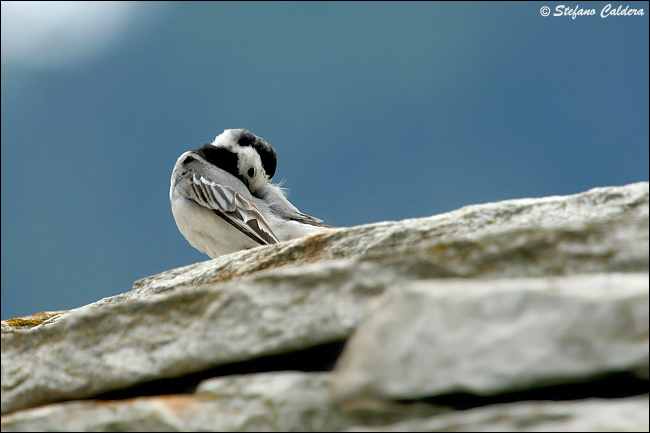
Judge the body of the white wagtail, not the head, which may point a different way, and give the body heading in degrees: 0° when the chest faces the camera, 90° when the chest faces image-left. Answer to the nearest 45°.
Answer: approximately 90°

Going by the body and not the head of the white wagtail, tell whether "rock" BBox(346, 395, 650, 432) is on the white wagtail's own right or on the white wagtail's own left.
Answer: on the white wagtail's own left

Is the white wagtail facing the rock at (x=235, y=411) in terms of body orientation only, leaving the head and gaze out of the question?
no
